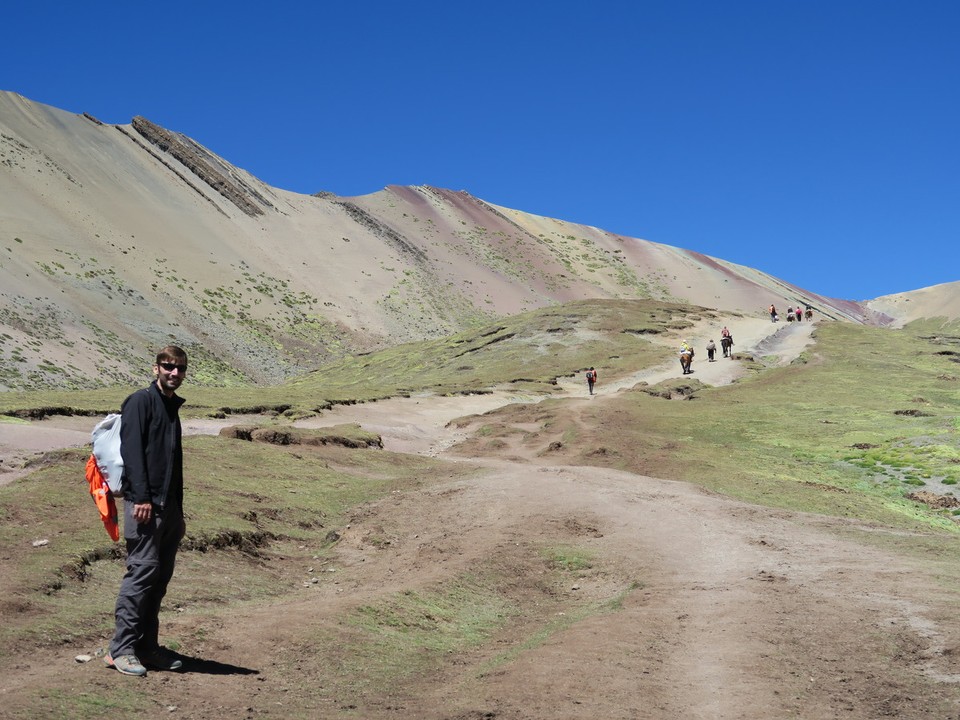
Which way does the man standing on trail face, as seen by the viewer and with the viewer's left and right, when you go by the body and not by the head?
facing the viewer and to the right of the viewer
